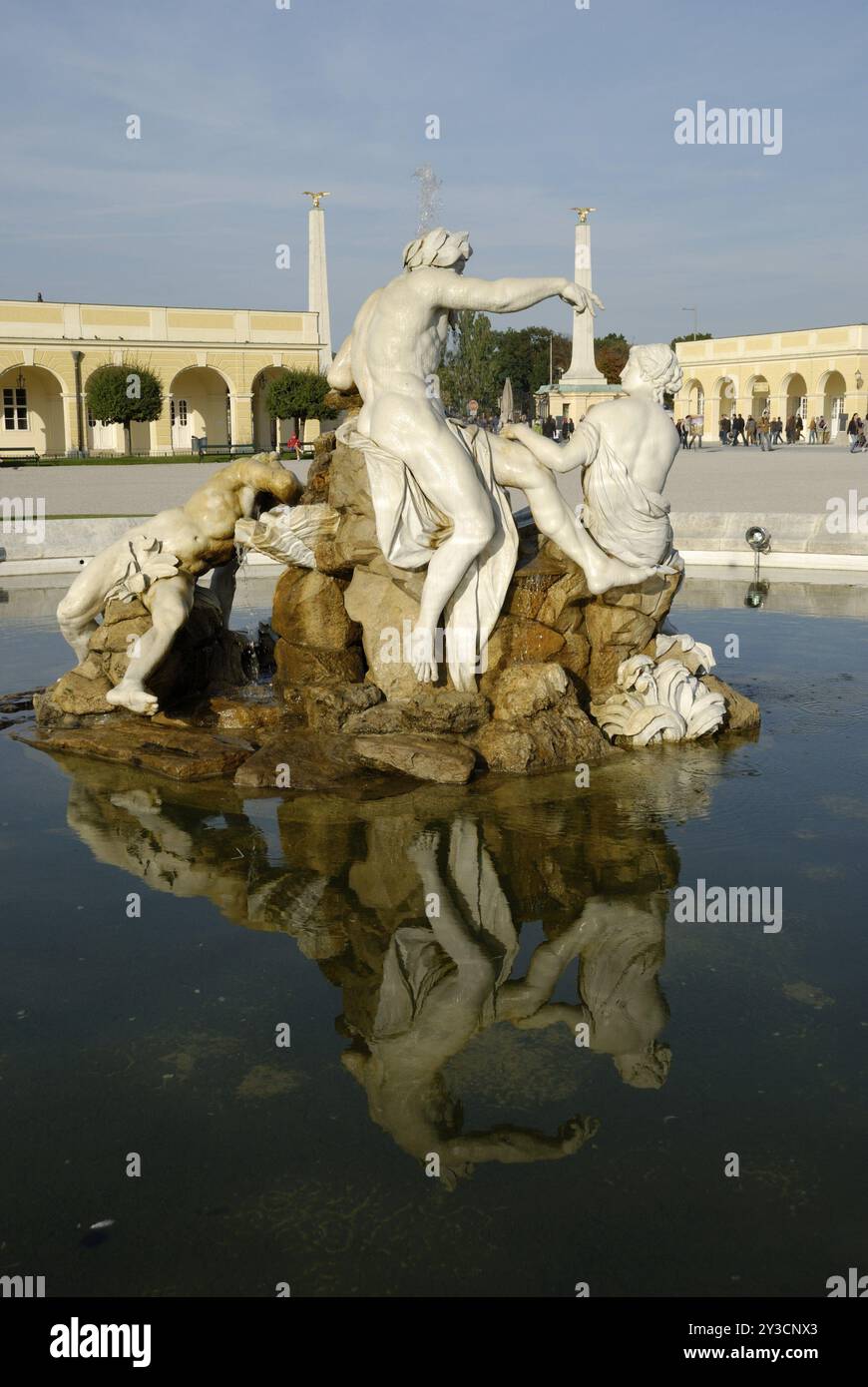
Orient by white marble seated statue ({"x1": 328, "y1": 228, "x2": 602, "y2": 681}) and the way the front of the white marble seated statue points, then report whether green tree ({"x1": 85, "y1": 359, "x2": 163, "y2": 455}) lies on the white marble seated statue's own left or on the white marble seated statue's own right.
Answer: on the white marble seated statue's own left

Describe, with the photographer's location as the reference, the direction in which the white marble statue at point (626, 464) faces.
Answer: facing away from the viewer and to the left of the viewer

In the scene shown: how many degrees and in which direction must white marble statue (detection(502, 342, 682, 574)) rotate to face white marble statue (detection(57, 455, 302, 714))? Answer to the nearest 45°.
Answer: approximately 45° to its left

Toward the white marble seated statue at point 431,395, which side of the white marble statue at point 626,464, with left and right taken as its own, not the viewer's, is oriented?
left

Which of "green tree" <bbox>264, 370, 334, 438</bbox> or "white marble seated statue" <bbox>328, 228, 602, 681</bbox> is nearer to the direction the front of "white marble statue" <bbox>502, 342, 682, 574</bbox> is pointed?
the green tree

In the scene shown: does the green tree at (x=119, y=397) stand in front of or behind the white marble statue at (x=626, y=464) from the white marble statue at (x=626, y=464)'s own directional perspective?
in front

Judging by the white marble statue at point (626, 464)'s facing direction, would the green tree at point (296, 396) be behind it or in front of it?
in front
